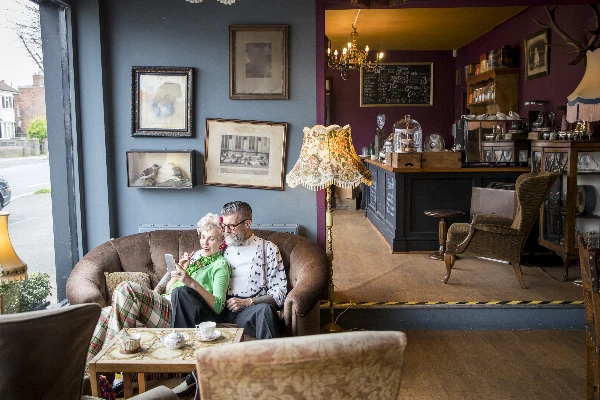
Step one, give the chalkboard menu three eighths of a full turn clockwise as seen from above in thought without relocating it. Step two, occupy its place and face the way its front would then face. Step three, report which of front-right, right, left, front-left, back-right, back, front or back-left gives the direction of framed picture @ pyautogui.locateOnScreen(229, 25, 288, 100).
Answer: back-left

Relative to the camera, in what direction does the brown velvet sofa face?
facing the viewer

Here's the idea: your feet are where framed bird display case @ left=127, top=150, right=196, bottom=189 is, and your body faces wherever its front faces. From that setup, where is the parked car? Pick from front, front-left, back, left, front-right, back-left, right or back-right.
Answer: back-right

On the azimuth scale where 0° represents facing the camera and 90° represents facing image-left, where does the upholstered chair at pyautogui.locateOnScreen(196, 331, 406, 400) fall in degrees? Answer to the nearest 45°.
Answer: approximately 180°

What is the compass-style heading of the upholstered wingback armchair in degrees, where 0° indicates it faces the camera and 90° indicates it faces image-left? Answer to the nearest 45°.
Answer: approximately 90°

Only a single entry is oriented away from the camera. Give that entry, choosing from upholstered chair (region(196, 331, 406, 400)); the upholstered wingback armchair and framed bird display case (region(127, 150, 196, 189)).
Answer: the upholstered chair

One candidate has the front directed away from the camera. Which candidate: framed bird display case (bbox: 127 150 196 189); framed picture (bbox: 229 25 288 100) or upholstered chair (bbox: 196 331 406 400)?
the upholstered chair

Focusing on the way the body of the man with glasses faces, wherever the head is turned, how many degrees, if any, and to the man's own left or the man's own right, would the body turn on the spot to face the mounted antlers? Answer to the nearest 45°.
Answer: approximately 180°

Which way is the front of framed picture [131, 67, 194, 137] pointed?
toward the camera

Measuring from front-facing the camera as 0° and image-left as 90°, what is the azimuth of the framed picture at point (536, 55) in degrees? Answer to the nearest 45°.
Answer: approximately 45°

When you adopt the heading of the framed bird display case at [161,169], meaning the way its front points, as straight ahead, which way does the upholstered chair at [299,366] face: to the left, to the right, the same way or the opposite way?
the opposite way

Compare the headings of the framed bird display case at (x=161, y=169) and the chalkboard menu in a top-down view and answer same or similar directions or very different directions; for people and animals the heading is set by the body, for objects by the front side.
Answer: same or similar directions

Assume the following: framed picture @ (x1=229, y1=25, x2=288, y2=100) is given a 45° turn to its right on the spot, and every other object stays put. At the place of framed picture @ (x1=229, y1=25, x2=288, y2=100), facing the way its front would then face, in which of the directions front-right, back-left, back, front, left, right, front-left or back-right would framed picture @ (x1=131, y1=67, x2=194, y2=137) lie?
front-right

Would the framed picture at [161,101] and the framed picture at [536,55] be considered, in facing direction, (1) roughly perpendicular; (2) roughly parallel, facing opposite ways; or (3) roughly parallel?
roughly perpendicular

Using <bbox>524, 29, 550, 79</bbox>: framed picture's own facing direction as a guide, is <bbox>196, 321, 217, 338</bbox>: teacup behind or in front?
in front

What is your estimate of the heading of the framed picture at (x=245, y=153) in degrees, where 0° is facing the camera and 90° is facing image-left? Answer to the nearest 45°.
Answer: approximately 0°

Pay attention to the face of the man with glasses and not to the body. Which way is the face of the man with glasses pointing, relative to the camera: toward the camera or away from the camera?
toward the camera

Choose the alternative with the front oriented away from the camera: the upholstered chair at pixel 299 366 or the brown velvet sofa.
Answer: the upholstered chair

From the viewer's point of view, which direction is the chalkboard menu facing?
toward the camera

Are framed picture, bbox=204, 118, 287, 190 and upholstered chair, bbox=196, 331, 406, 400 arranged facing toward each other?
yes
